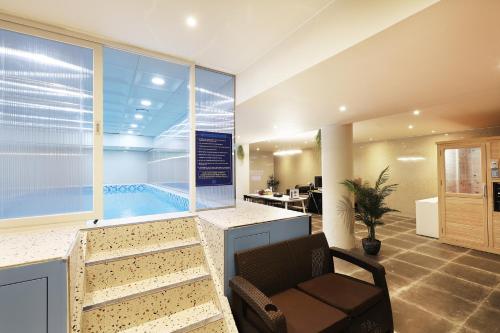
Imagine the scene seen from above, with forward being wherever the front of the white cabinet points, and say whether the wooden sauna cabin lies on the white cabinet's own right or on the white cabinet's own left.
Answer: on the white cabinet's own left

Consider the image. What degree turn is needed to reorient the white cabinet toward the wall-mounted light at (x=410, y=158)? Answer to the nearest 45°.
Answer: approximately 135° to its right

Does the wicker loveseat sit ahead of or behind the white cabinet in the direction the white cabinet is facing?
ahead

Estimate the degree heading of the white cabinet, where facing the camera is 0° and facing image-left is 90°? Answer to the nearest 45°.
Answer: approximately 45°

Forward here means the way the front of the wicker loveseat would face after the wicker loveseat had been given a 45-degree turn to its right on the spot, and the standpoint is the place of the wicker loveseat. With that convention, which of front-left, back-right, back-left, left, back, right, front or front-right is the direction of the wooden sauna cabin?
back-left

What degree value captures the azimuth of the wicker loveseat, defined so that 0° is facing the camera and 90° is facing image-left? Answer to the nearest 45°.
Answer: approximately 315°

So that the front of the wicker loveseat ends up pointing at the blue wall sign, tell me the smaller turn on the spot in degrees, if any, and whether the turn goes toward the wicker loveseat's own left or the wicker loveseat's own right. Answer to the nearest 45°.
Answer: approximately 180°

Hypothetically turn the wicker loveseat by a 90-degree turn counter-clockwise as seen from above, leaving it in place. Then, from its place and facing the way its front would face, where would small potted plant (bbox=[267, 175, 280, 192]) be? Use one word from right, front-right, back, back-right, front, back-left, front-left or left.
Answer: front-left

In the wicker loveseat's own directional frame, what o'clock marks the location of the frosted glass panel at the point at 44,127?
The frosted glass panel is roughly at 4 o'clock from the wicker loveseat.

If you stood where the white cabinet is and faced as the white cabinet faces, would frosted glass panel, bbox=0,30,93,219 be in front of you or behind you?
in front

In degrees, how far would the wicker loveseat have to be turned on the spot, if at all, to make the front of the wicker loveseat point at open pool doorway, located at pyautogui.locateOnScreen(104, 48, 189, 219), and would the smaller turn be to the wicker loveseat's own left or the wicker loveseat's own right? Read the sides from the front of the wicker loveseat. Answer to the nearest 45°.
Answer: approximately 180°

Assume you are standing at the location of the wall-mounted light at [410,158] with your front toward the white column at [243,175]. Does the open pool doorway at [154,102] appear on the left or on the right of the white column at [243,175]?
left

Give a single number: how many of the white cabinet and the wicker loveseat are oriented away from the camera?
0
